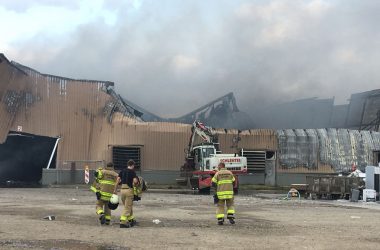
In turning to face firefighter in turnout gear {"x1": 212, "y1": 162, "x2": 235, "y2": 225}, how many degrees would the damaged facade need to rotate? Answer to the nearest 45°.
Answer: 0° — it already faces them

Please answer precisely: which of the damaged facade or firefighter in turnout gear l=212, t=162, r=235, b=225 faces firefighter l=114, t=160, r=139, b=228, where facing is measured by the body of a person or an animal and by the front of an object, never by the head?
the damaged facade

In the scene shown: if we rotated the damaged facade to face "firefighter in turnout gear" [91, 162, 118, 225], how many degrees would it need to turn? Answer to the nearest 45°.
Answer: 0° — it already faces them

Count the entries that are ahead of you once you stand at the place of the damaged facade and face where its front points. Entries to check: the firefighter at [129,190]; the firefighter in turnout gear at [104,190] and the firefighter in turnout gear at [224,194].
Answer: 3

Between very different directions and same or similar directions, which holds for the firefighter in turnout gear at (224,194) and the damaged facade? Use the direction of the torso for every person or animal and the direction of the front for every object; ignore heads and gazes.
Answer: very different directions

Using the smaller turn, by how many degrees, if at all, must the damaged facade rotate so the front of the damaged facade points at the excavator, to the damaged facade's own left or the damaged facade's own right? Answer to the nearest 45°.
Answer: approximately 45° to the damaged facade's own left

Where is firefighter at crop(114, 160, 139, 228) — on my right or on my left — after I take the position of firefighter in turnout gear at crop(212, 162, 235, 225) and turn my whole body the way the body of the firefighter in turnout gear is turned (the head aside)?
on my left

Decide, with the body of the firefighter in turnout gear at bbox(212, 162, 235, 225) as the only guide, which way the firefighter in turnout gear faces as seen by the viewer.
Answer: away from the camera

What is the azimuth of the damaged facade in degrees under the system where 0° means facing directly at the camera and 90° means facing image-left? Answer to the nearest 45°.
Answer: approximately 0°

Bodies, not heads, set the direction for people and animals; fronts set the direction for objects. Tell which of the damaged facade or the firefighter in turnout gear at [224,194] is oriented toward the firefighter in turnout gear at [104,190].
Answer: the damaged facade

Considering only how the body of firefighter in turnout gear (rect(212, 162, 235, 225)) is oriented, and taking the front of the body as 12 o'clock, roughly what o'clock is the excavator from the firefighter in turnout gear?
The excavator is roughly at 12 o'clock from the firefighter in turnout gear.
